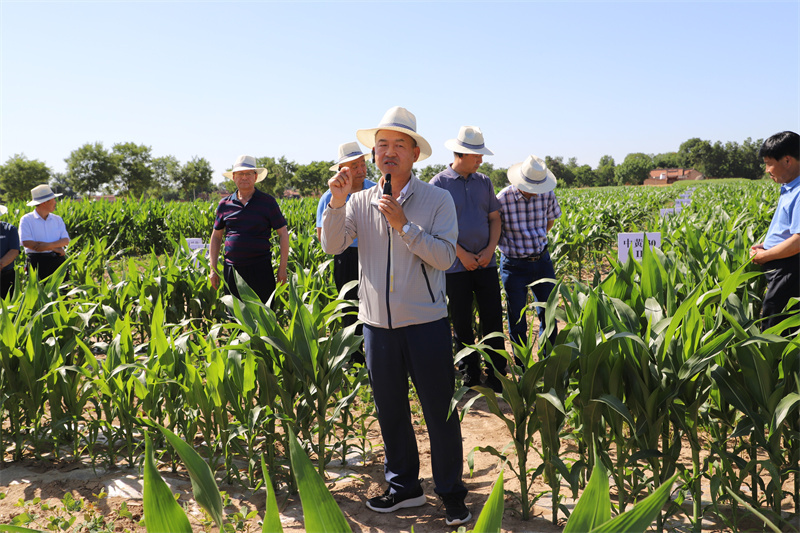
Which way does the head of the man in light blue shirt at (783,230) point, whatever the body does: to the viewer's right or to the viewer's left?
to the viewer's left

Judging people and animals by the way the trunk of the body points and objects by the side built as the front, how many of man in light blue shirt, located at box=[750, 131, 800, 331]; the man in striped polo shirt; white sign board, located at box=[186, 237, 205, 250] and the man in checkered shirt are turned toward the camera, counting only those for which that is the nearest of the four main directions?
3

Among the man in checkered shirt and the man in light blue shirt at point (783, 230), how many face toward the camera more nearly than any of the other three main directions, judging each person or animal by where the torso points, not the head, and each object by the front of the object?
1

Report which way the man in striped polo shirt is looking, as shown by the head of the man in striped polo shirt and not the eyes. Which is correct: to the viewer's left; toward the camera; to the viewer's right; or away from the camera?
toward the camera

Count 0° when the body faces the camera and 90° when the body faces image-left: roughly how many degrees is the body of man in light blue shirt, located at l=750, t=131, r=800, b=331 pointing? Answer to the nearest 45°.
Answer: approximately 90°

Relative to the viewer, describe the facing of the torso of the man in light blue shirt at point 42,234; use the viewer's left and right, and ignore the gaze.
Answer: facing the viewer and to the right of the viewer

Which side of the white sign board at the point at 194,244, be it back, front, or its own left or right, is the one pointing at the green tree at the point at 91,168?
back

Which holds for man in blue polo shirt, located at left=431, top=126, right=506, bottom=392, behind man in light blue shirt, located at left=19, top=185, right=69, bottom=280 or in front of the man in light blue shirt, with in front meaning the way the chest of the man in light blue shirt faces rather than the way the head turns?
in front

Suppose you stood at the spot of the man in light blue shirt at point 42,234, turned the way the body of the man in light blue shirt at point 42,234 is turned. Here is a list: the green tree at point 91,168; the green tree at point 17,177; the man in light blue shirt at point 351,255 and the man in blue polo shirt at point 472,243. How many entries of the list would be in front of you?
2

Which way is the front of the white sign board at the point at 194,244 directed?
toward the camera

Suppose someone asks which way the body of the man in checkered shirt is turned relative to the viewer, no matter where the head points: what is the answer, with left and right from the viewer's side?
facing the viewer

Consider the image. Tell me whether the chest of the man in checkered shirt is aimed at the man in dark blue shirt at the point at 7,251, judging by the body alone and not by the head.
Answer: no

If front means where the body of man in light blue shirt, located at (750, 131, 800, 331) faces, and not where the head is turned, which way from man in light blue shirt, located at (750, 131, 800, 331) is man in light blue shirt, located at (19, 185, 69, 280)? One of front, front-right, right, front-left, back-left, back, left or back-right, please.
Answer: front
